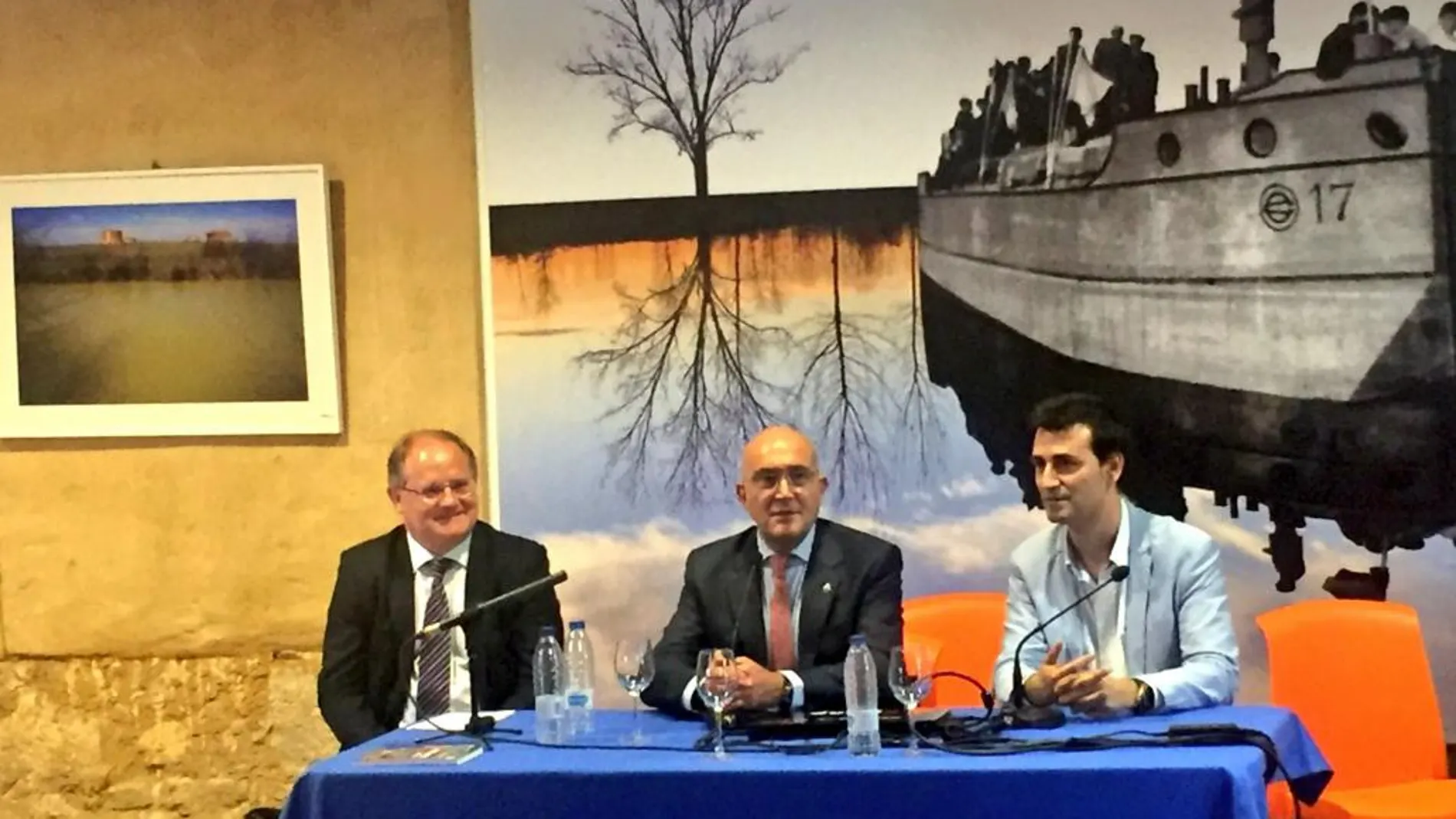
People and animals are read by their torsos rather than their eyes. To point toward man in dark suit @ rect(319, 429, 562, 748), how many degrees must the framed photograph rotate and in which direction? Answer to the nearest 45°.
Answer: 0° — it already faces them

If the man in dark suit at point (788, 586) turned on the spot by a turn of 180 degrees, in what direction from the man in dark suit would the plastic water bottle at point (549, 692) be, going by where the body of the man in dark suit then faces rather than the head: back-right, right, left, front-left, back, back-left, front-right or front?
back-left

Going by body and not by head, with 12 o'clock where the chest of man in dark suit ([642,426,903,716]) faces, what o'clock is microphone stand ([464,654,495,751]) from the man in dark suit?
The microphone stand is roughly at 2 o'clock from the man in dark suit.

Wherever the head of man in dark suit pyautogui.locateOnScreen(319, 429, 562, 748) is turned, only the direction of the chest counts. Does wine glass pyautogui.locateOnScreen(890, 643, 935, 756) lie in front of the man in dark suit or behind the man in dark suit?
in front

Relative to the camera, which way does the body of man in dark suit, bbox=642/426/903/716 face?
toward the camera

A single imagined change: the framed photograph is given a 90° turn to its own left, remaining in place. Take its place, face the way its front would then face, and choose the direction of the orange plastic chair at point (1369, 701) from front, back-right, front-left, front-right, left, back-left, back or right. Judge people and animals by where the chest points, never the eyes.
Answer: front-right

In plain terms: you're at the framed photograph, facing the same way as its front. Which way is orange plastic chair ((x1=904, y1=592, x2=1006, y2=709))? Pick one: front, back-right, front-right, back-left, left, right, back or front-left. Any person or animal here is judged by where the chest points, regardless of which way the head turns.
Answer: front-left

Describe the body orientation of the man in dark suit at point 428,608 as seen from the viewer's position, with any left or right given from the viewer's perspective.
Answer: facing the viewer

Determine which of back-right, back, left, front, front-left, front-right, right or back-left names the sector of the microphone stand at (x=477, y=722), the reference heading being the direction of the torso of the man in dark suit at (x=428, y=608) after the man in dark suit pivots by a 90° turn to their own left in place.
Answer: right

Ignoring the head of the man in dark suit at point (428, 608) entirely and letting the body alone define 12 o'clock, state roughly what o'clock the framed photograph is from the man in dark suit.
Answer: The framed photograph is roughly at 5 o'clock from the man in dark suit.

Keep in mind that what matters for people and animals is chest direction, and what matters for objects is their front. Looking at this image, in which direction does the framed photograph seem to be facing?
toward the camera

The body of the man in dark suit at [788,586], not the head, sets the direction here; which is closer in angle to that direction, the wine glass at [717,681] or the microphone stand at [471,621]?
the wine glass

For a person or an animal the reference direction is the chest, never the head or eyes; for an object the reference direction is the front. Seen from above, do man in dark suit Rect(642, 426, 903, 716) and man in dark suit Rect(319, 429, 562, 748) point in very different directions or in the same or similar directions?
same or similar directions

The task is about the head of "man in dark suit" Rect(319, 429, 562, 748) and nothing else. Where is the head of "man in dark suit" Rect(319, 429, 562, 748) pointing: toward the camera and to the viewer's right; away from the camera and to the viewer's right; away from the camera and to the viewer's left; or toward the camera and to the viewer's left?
toward the camera and to the viewer's right

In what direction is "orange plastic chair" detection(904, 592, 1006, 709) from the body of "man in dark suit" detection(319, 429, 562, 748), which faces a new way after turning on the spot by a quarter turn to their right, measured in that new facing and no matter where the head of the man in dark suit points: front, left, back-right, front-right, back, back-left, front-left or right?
back

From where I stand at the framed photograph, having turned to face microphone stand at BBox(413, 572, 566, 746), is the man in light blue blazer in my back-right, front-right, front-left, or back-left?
front-left

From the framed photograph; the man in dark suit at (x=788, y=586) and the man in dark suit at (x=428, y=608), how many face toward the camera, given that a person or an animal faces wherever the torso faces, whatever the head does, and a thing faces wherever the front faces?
3

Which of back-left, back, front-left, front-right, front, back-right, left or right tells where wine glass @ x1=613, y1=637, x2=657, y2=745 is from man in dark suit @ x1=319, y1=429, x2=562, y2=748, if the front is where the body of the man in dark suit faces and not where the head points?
front-left

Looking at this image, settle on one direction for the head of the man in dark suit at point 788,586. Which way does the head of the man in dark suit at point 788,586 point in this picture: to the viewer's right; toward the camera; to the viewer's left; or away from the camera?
toward the camera
